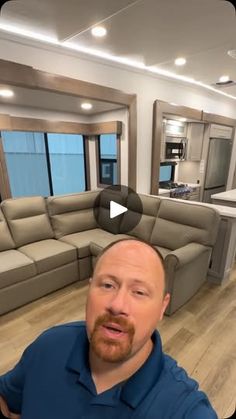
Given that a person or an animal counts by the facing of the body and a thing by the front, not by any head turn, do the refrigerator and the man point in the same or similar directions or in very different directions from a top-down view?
same or similar directions

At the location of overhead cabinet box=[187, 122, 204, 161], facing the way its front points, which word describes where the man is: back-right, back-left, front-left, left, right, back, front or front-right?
front-right

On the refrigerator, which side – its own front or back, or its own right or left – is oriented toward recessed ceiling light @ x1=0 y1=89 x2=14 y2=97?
right

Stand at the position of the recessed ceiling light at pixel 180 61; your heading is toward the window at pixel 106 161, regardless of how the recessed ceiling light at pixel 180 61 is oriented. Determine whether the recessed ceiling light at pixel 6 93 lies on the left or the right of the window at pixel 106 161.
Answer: left

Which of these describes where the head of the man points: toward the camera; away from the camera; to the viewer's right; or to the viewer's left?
toward the camera

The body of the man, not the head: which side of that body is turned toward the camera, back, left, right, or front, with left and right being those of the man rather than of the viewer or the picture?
front

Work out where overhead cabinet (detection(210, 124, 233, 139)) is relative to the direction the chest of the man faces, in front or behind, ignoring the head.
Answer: behind

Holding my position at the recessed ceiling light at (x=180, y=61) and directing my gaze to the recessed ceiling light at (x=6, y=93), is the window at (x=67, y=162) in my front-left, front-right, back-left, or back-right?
front-right

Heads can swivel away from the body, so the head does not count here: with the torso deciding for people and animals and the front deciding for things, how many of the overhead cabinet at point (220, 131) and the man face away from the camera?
0

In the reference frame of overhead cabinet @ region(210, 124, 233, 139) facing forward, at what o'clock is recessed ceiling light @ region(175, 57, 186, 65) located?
The recessed ceiling light is roughly at 2 o'clock from the overhead cabinet.

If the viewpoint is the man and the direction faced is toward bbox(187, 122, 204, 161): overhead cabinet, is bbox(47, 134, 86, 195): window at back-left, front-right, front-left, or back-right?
front-left
